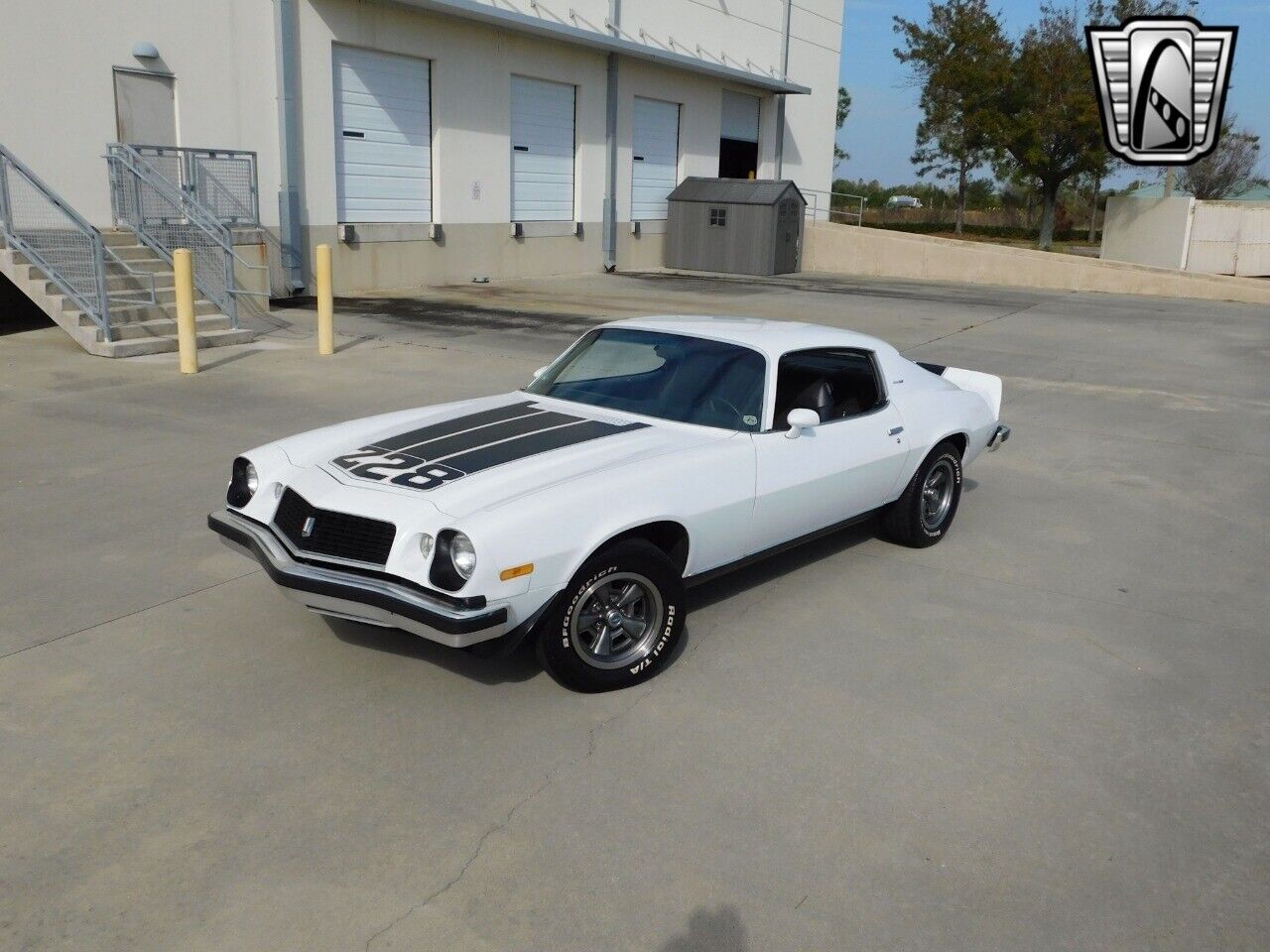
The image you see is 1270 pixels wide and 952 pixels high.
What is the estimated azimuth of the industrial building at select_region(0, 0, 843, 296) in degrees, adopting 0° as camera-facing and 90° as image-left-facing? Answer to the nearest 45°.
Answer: approximately 315°

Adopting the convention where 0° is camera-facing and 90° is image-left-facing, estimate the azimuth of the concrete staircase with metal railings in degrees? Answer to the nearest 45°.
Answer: approximately 315°

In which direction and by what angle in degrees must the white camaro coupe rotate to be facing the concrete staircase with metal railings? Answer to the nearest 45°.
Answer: approximately 90° to its right

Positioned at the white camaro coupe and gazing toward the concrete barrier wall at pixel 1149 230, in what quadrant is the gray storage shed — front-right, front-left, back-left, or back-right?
front-left

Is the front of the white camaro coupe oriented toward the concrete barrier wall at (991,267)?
no

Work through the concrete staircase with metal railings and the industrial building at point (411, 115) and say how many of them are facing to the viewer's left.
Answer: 0

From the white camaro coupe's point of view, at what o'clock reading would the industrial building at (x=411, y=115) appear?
The industrial building is roughly at 4 o'clock from the white camaro coupe.

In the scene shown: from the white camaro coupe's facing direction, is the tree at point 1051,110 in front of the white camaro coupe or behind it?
behind

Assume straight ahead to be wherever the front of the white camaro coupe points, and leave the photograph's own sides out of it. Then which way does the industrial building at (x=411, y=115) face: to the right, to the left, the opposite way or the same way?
to the left

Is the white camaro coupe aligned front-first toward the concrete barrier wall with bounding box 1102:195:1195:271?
no

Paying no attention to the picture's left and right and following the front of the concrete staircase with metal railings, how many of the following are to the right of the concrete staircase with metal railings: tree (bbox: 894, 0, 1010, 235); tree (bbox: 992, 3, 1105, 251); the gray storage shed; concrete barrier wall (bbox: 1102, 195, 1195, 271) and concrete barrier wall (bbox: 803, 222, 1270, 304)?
0

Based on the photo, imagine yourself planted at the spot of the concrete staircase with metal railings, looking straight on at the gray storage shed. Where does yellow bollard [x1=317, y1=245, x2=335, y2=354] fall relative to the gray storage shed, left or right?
right

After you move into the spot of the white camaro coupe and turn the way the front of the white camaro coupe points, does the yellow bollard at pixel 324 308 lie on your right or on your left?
on your right

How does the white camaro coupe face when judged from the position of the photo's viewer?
facing the viewer and to the left of the viewer

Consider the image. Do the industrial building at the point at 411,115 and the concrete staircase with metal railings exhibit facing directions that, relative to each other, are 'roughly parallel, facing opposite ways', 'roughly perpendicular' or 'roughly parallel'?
roughly parallel

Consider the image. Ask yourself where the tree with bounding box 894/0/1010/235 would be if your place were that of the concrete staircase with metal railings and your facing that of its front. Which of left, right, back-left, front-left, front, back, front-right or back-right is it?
left

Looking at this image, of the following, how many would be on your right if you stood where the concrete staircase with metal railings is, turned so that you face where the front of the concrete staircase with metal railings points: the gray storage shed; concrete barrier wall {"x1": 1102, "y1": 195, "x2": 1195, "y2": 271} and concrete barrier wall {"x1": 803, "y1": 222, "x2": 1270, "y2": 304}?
0

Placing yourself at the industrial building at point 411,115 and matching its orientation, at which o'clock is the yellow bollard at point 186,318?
The yellow bollard is roughly at 2 o'clock from the industrial building.

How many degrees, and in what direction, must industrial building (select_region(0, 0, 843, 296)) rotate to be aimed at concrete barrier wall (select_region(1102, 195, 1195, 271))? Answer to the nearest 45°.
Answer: approximately 45° to its left

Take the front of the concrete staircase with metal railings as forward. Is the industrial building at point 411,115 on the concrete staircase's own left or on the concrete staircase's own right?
on the concrete staircase's own left

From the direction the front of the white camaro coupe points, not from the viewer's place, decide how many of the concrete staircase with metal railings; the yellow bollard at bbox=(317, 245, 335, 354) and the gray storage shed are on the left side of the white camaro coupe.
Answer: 0

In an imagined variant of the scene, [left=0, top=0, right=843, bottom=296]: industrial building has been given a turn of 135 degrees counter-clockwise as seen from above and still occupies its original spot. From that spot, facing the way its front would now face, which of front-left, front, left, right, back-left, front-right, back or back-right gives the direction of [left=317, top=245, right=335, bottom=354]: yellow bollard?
back
